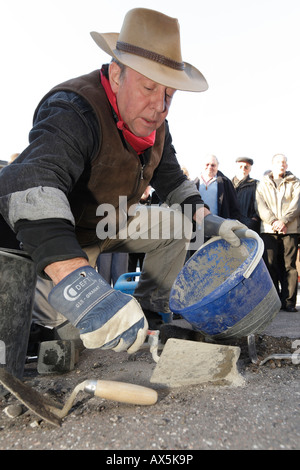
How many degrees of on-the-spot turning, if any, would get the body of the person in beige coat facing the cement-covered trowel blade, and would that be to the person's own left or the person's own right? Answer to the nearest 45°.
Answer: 0° — they already face it

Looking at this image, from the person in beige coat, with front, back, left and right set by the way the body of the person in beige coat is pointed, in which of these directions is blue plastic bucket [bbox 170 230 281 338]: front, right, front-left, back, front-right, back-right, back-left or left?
front

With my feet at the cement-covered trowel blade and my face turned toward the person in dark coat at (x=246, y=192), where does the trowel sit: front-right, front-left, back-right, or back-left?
back-left

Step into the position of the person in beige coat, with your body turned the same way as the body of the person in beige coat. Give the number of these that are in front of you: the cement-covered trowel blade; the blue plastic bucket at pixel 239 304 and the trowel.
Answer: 3

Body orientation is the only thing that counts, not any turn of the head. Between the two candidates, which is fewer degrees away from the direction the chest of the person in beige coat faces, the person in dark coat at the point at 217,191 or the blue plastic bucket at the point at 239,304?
the blue plastic bucket

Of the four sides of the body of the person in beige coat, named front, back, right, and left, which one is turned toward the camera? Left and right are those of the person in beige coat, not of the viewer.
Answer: front

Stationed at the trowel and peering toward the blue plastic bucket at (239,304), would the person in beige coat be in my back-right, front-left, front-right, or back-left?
front-left

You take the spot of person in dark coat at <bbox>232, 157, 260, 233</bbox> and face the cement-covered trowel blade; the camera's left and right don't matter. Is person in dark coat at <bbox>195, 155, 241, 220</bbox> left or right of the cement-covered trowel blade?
right

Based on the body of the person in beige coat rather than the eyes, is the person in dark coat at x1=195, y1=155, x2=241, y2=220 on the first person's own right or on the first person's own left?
on the first person's own right

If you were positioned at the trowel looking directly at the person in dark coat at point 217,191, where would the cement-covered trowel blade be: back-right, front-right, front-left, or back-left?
front-right
